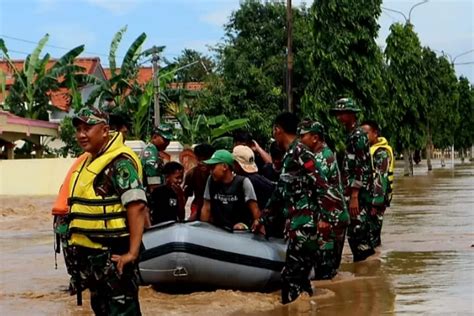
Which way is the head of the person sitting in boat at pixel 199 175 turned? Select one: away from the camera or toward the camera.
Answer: away from the camera

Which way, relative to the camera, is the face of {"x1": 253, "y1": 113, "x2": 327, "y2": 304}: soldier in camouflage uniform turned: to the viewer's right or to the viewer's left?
to the viewer's left

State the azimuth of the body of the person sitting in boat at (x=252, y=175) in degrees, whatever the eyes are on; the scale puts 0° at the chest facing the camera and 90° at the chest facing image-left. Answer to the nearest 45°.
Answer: approximately 315°

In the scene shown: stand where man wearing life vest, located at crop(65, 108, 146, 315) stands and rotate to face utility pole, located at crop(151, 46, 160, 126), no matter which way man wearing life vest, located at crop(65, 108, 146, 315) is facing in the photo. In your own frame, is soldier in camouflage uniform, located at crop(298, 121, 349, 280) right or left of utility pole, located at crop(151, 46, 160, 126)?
right

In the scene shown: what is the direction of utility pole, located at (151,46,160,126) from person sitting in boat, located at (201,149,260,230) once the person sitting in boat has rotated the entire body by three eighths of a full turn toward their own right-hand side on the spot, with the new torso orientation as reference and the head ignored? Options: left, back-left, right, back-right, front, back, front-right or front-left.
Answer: front

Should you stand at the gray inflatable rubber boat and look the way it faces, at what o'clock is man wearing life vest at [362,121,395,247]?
The man wearing life vest is roughly at 6 o'clock from the gray inflatable rubber boat.

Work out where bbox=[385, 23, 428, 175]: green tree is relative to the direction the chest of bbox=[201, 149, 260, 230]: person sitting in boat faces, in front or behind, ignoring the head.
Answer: behind

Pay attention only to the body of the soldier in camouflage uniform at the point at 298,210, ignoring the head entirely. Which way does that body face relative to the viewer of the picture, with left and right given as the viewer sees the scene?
facing to the left of the viewer
